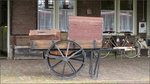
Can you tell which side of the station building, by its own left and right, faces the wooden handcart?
front

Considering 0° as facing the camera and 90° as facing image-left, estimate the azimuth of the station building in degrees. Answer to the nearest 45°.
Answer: approximately 0°

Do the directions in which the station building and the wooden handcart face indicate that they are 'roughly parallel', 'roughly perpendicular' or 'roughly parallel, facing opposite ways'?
roughly perpendicular
